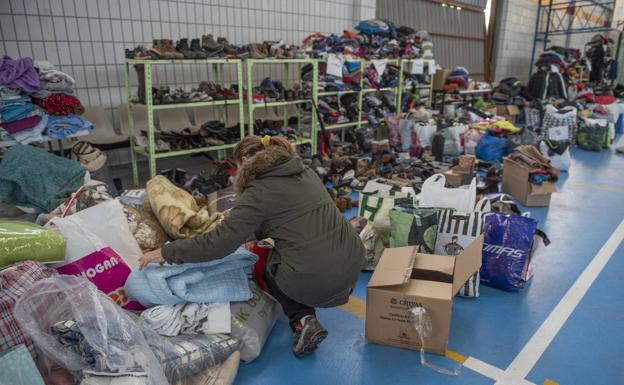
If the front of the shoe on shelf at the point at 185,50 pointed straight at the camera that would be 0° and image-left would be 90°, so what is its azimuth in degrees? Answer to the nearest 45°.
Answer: approximately 315°

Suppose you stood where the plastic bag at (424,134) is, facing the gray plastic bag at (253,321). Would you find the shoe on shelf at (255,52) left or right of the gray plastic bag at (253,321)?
right

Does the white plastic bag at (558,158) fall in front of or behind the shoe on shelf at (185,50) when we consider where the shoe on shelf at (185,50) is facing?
in front

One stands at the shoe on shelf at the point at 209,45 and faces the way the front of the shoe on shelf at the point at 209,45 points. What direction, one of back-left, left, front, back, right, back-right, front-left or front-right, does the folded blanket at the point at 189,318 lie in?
front-right

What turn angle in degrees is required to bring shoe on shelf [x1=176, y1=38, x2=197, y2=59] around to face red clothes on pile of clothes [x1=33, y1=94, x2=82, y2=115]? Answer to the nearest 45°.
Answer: approximately 90° to its right

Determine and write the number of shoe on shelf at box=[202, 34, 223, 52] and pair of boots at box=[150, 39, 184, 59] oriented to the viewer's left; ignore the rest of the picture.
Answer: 0
